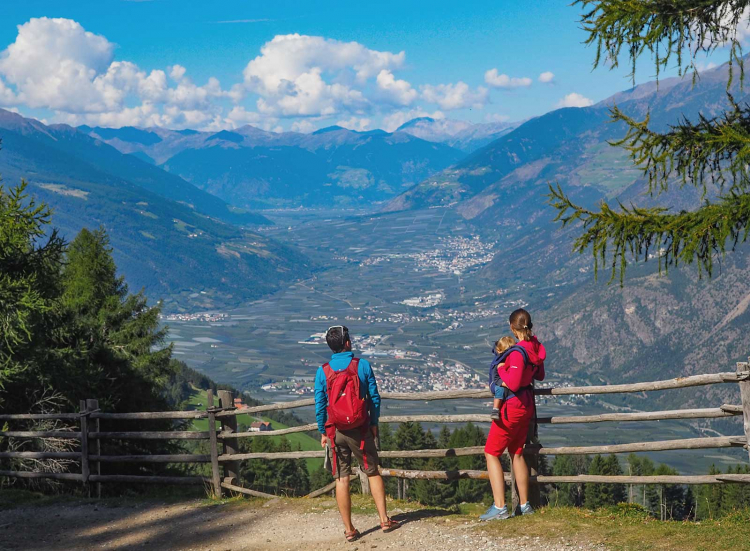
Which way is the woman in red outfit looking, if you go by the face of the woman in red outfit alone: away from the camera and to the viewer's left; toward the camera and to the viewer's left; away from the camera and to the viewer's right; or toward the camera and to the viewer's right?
away from the camera and to the viewer's left

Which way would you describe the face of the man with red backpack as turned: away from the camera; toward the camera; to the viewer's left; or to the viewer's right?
away from the camera

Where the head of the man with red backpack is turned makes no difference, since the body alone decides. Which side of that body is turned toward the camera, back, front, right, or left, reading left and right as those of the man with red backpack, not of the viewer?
back

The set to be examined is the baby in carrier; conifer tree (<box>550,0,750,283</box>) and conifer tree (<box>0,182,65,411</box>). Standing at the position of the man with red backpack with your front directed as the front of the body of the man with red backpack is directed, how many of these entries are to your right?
2

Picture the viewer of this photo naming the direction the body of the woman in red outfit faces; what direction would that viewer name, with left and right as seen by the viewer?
facing away from the viewer and to the left of the viewer

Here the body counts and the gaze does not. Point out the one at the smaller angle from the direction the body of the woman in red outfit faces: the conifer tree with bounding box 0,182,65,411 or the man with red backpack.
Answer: the conifer tree

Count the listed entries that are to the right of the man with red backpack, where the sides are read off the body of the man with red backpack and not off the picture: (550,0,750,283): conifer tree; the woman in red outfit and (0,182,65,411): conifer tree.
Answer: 2

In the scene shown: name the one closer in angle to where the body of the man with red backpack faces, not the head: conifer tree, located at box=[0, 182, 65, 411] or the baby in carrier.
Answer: the conifer tree

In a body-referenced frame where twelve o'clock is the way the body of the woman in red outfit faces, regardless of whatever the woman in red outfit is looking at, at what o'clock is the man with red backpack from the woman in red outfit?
The man with red backpack is roughly at 10 o'clock from the woman in red outfit.

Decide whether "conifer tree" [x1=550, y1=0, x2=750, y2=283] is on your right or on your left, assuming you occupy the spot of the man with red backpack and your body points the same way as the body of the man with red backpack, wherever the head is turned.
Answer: on your right
